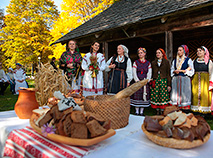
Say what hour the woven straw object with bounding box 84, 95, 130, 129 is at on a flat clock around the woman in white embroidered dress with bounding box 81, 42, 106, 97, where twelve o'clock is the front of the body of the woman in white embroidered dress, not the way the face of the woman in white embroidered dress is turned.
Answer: The woven straw object is roughly at 12 o'clock from the woman in white embroidered dress.

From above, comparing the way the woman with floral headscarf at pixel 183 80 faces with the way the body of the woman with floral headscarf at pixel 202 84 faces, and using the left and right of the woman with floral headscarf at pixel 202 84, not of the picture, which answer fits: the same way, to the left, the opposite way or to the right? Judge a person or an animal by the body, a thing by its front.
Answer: the same way

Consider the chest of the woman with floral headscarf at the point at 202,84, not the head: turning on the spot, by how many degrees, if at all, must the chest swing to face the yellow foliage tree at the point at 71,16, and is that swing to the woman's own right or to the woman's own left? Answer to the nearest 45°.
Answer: approximately 90° to the woman's own right

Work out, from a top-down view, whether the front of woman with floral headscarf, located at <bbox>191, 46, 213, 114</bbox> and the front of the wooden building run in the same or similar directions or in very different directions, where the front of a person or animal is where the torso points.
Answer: same or similar directions

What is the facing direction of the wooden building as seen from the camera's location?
facing the viewer and to the left of the viewer

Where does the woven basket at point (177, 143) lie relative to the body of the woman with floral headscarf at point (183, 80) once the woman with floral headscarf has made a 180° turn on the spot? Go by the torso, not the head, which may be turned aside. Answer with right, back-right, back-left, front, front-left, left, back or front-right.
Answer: back-right

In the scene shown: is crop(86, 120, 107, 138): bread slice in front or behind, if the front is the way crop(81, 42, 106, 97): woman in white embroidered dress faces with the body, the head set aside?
in front

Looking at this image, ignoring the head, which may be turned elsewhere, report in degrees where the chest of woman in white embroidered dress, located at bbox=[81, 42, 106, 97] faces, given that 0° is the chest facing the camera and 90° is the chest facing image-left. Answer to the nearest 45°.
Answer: approximately 0°

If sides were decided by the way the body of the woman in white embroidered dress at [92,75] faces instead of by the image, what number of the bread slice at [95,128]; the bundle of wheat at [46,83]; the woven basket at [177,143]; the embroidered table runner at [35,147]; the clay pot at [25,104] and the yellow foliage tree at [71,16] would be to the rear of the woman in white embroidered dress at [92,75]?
1

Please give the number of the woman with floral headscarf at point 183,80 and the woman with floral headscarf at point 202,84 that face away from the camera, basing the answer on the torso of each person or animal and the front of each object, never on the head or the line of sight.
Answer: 0

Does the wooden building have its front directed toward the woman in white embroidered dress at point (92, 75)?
yes

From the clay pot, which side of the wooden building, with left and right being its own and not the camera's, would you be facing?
front

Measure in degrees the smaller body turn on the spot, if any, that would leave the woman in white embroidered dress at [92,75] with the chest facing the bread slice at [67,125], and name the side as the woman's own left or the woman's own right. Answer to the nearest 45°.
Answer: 0° — they already face it

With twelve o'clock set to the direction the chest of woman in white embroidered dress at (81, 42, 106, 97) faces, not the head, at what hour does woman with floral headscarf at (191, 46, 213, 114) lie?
The woman with floral headscarf is roughly at 9 o'clock from the woman in white embroidered dress.
